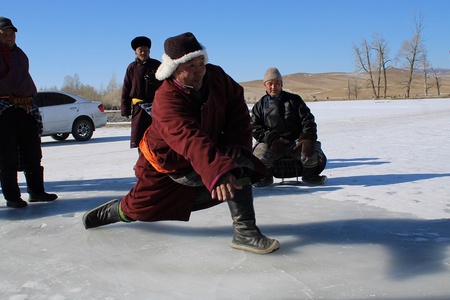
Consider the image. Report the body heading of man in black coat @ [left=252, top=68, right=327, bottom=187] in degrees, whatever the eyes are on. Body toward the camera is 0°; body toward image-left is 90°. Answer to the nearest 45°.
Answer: approximately 0°

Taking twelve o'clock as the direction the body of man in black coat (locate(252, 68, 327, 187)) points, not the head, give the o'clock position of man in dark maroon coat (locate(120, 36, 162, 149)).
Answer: man in dark maroon coat (locate(120, 36, 162, 149)) is roughly at 3 o'clock from man in black coat (locate(252, 68, 327, 187)).

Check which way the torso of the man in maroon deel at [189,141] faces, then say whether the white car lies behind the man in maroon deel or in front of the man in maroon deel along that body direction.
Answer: behind

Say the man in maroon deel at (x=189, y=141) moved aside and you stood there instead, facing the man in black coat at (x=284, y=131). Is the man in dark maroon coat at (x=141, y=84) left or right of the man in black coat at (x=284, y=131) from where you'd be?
left

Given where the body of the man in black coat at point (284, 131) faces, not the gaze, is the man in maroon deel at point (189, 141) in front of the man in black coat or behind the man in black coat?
in front

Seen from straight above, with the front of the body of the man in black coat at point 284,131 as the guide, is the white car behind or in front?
behind
